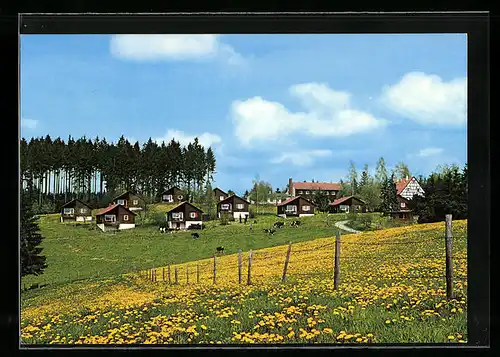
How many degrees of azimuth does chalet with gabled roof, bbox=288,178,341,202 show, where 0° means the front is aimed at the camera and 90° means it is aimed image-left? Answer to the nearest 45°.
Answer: approximately 0°

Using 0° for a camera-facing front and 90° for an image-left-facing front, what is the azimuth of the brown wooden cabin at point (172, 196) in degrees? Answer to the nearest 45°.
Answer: approximately 45°

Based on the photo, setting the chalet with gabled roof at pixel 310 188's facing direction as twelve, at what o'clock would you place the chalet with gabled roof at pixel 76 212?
the chalet with gabled roof at pixel 76 212 is roughly at 3 o'clock from the chalet with gabled roof at pixel 310 188.

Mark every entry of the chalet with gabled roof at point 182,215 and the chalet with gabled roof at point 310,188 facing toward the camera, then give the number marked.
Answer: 2
